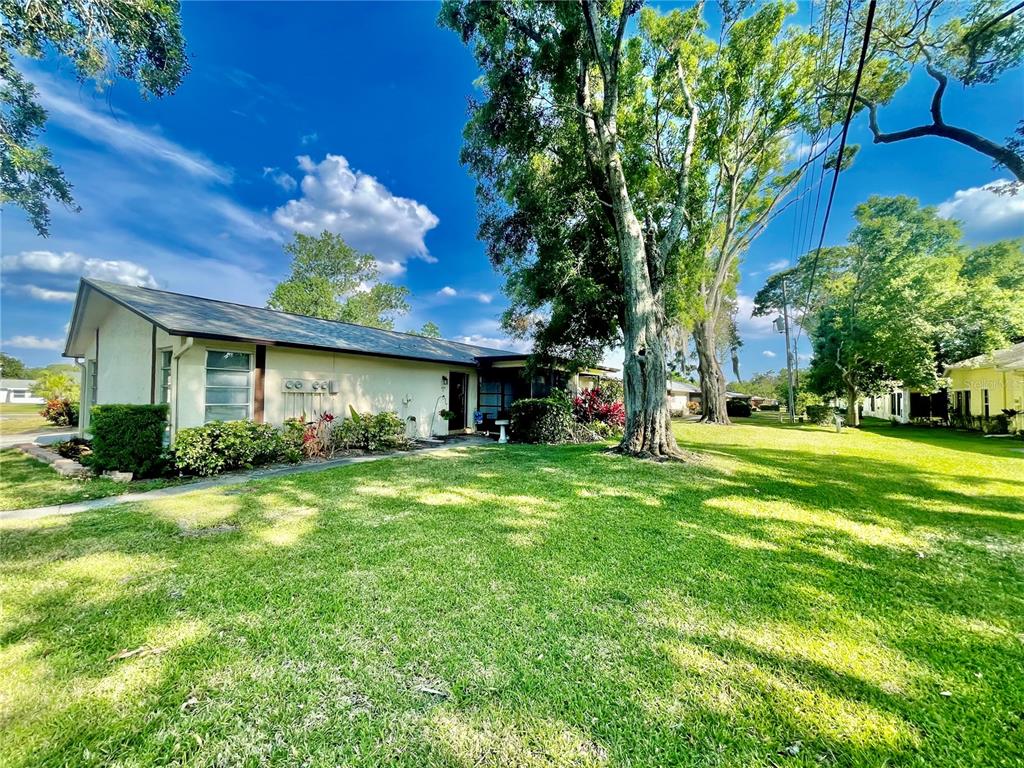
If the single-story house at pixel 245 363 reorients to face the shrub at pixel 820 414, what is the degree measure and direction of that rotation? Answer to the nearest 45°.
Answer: approximately 45° to its left

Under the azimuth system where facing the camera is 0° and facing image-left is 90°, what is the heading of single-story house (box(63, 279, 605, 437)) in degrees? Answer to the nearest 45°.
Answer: approximately 315°

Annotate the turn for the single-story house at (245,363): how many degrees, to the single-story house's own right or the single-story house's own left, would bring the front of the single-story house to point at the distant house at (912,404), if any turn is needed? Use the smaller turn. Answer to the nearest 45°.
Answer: approximately 45° to the single-story house's own left

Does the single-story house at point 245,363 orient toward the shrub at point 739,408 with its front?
no

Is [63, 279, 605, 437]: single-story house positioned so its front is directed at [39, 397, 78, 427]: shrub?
no

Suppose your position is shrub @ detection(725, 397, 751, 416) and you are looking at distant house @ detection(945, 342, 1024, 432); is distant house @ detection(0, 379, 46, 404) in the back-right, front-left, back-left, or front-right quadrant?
back-right

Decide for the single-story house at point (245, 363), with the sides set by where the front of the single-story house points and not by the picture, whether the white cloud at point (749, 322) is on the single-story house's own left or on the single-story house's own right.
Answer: on the single-story house's own left

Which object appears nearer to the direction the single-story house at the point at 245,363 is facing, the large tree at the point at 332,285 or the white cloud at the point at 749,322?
the white cloud

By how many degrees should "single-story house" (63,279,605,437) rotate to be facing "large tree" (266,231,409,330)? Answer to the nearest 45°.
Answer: approximately 135° to its left

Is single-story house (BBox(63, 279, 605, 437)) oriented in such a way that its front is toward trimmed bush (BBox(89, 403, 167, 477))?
no
